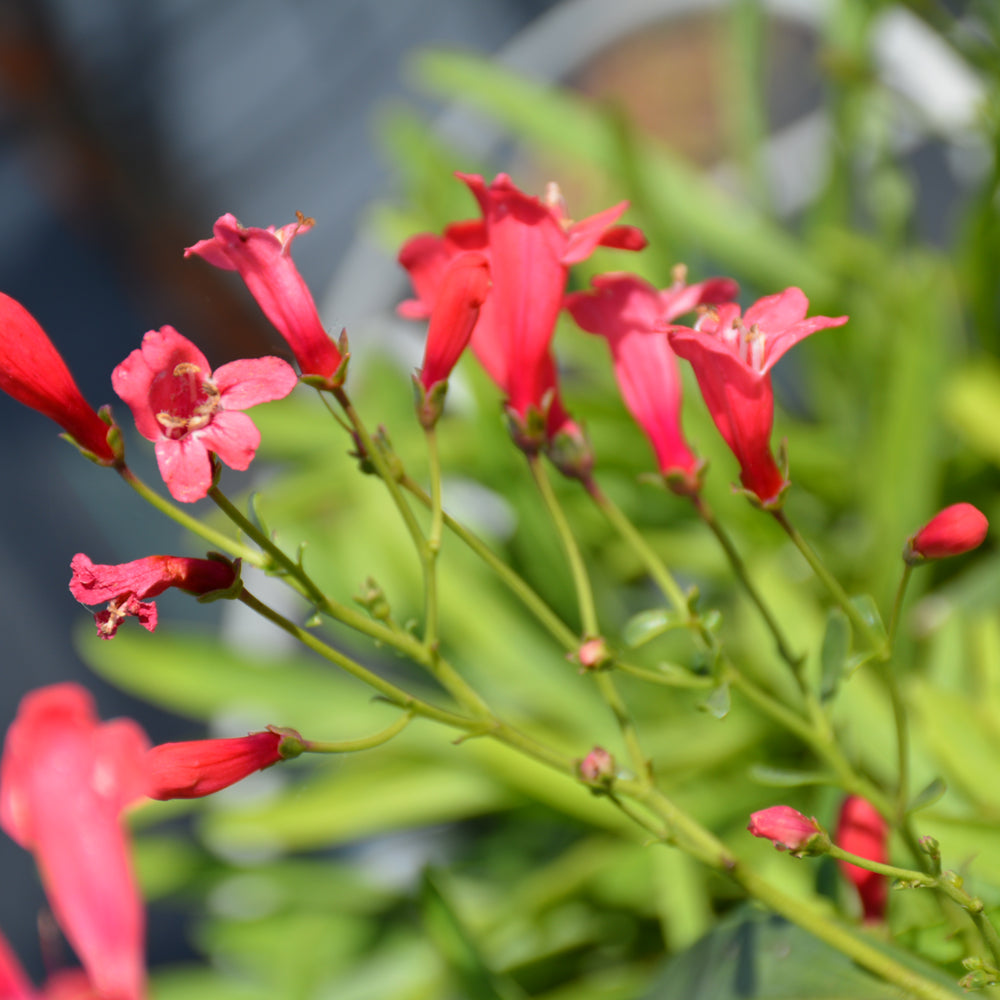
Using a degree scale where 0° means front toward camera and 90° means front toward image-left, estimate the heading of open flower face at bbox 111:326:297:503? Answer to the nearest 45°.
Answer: approximately 0°
